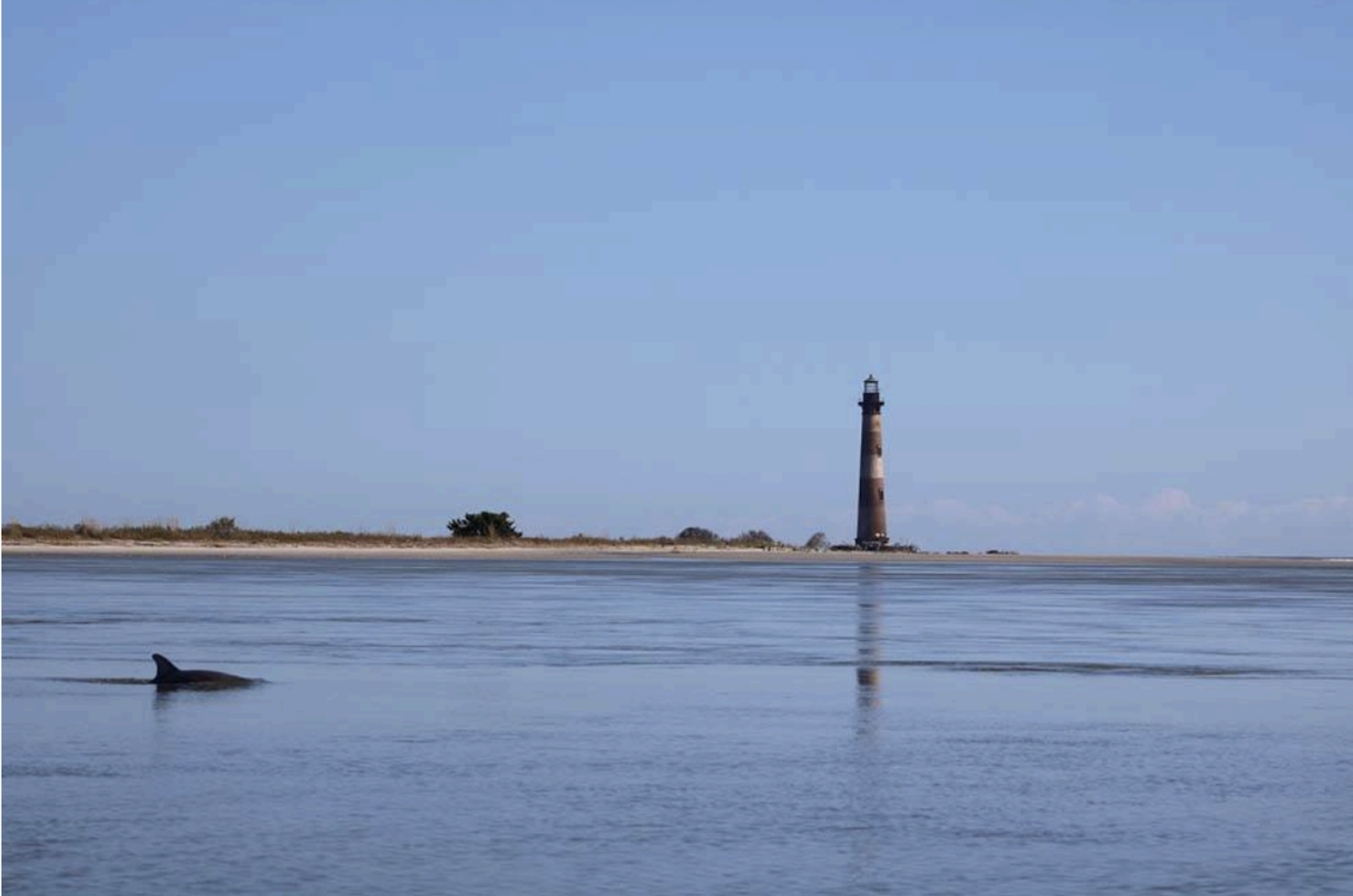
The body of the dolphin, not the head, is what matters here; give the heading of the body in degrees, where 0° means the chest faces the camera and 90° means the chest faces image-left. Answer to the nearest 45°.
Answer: approximately 270°
